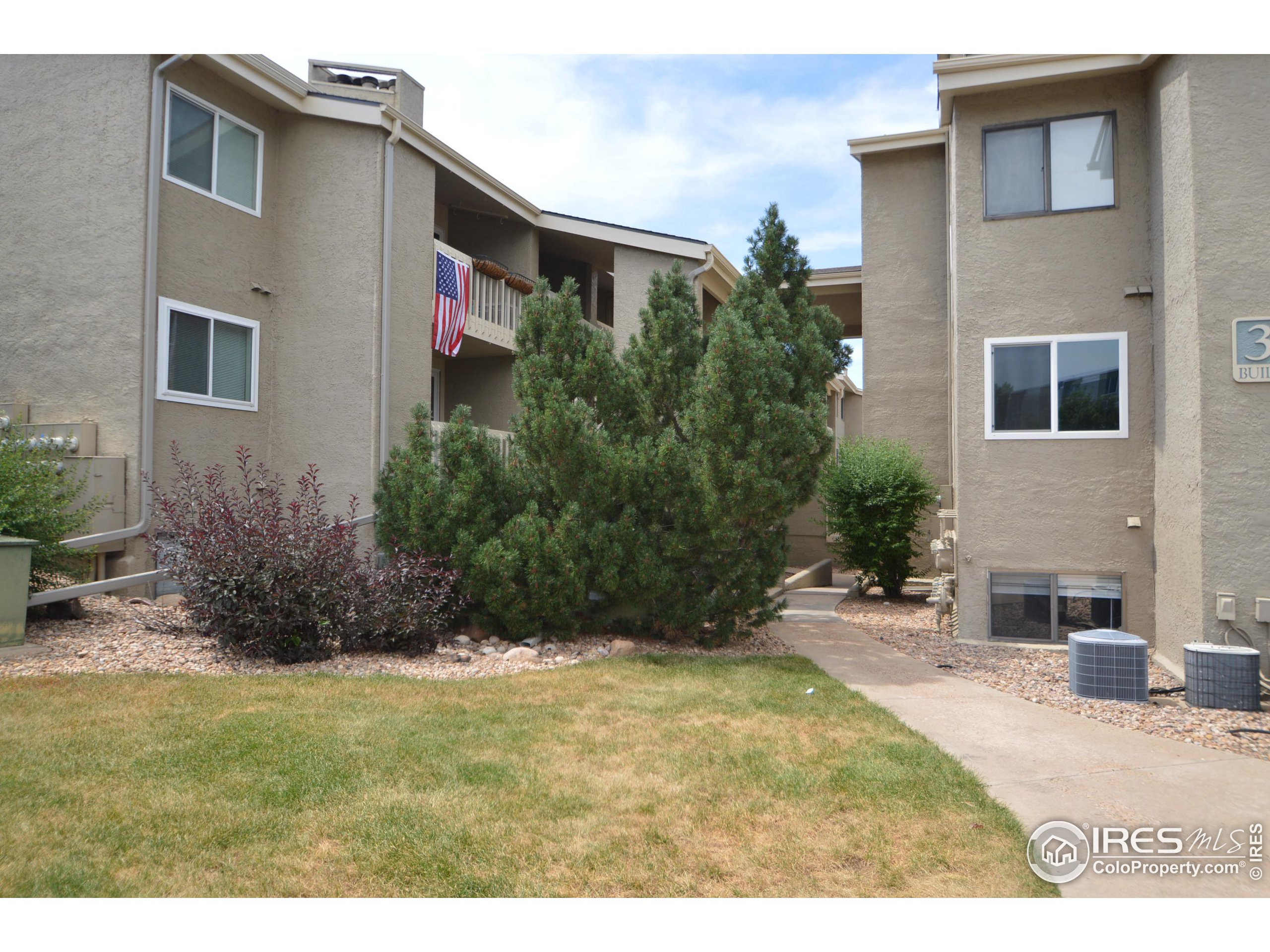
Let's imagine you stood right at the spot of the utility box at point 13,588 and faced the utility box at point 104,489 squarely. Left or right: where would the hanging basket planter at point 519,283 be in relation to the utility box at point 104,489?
right

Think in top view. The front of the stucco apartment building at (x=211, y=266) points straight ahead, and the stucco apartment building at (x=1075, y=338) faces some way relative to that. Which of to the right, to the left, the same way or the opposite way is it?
to the right

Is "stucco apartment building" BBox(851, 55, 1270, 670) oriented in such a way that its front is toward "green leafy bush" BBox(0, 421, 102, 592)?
no

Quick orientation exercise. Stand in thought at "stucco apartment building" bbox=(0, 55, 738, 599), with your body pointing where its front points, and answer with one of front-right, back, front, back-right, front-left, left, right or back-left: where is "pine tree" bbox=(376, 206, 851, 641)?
front

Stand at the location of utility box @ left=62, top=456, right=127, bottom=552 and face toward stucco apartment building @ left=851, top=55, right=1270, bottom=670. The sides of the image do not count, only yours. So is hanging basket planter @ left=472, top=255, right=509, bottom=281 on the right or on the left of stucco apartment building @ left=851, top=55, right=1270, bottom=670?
left

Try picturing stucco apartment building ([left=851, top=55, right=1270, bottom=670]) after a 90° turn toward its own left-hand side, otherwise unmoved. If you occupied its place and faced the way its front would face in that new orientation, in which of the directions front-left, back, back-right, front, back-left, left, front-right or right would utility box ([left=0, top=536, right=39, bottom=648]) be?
back-right

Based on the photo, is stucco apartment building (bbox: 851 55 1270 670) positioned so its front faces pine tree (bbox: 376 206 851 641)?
no

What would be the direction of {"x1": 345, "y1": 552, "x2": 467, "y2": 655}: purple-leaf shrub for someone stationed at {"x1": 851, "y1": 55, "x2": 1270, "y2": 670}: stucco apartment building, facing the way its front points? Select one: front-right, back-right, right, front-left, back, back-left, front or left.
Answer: front-right

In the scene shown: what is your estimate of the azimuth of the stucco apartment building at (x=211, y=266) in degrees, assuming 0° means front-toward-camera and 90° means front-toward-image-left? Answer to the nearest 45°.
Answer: approximately 315°

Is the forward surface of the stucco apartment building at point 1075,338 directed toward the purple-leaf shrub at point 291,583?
no

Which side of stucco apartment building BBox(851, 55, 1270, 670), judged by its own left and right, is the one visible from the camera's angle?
front

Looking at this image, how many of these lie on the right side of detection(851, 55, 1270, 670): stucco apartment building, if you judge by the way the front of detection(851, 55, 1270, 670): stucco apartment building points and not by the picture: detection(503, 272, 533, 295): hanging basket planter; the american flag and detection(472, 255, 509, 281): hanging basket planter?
3

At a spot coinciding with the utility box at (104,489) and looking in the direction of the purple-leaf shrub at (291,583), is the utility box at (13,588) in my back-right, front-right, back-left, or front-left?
front-right

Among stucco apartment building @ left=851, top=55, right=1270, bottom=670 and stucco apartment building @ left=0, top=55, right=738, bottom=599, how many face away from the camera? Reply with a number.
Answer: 0
